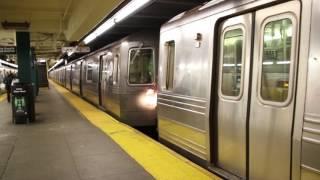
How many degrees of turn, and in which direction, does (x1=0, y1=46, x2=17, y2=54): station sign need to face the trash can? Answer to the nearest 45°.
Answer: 0° — it already faces it

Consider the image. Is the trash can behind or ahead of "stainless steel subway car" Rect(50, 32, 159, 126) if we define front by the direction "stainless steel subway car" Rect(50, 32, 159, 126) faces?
ahead

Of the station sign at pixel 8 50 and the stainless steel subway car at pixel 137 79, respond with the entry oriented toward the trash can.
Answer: the station sign

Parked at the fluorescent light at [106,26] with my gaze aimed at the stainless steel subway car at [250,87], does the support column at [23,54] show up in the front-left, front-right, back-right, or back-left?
back-right

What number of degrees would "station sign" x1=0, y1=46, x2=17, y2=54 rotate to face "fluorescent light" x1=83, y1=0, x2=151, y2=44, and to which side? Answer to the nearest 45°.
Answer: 0° — it already faces it

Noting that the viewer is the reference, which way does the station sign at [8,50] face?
facing the viewer

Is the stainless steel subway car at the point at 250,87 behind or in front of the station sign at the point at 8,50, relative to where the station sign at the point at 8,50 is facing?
in front

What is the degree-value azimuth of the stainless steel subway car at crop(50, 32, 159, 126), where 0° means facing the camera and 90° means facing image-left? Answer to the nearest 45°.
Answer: approximately 315°

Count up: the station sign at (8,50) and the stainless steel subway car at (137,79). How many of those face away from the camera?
0
